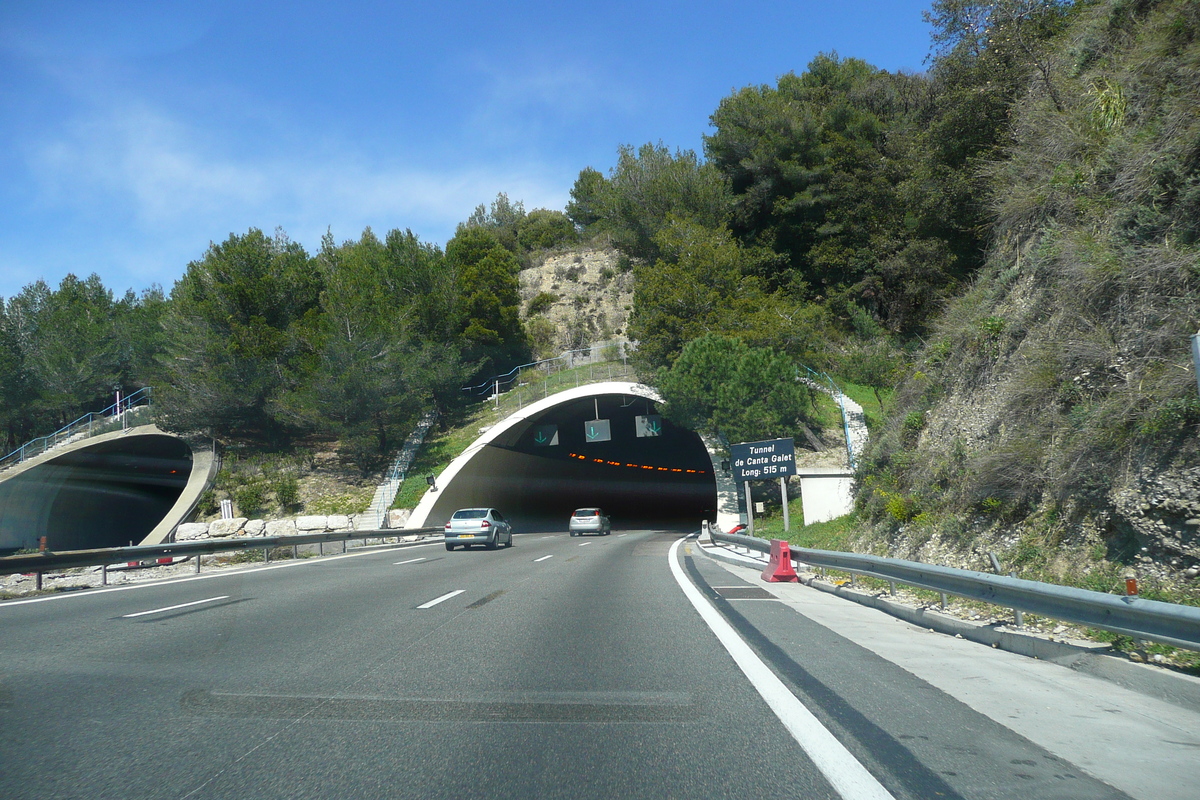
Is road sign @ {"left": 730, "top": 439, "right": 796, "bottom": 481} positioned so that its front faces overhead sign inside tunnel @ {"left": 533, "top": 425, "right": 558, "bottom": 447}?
no

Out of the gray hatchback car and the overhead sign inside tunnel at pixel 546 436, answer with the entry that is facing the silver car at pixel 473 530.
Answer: the overhead sign inside tunnel

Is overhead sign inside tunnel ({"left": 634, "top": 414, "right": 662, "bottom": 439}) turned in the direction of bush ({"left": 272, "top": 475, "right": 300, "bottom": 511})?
no

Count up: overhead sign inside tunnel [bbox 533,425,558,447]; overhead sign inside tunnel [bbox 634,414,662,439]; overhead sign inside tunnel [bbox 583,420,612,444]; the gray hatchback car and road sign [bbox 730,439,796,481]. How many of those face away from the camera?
1

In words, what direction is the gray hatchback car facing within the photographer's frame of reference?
facing away from the viewer

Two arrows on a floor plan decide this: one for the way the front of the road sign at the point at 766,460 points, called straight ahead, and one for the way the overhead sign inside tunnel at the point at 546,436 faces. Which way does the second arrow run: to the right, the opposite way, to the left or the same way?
the same way

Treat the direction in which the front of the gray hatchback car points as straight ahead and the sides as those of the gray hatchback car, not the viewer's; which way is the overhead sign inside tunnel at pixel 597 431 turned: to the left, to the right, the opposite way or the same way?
the opposite way

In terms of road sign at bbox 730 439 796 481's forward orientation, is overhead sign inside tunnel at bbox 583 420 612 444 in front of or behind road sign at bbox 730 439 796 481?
behind

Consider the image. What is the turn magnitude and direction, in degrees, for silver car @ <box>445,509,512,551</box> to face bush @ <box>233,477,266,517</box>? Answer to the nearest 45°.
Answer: approximately 90° to its left

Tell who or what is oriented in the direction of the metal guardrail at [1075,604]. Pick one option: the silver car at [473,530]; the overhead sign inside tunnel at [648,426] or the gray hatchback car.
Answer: the overhead sign inside tunnel

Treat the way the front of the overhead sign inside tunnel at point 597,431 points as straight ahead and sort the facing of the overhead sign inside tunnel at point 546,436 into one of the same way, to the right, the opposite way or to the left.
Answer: the same way

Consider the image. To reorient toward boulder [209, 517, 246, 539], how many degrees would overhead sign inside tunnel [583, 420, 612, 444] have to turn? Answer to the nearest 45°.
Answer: approximately 45° to its right

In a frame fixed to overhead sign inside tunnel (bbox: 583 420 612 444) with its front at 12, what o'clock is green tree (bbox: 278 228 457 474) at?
The green tree is roughly at 3 o'clock from the overhead sign inside tunnel.

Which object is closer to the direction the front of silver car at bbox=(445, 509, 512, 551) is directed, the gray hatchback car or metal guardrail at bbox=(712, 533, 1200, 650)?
the gray hatchback car

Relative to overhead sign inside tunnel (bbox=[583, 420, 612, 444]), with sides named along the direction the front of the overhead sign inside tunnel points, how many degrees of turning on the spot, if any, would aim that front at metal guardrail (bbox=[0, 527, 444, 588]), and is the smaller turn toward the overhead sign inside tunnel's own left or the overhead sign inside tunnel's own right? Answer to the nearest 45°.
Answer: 0° — it already faces it

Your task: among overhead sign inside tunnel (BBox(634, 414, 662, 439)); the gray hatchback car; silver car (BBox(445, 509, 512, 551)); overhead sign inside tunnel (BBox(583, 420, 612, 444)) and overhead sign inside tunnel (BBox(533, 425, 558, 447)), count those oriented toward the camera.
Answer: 3

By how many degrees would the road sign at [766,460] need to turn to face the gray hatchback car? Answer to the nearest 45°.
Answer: approximately 135° to its right

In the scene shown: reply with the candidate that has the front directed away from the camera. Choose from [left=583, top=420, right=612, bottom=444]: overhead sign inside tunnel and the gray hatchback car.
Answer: the gray hatchback car

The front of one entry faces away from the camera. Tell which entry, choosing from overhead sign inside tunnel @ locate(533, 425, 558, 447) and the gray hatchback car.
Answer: the gray hatchback car

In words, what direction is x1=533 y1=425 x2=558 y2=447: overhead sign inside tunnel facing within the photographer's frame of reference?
facing the viewer

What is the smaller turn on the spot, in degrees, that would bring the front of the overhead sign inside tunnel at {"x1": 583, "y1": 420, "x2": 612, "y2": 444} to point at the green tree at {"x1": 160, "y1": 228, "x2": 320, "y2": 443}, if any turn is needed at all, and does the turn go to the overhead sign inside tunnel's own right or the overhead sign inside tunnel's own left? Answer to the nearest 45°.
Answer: approximately 90° to the overhead sign inside tunnel's own right

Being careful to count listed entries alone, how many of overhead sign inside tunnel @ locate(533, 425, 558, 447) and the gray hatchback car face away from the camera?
1

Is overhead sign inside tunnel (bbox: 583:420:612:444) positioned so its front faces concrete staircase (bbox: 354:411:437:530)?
no
